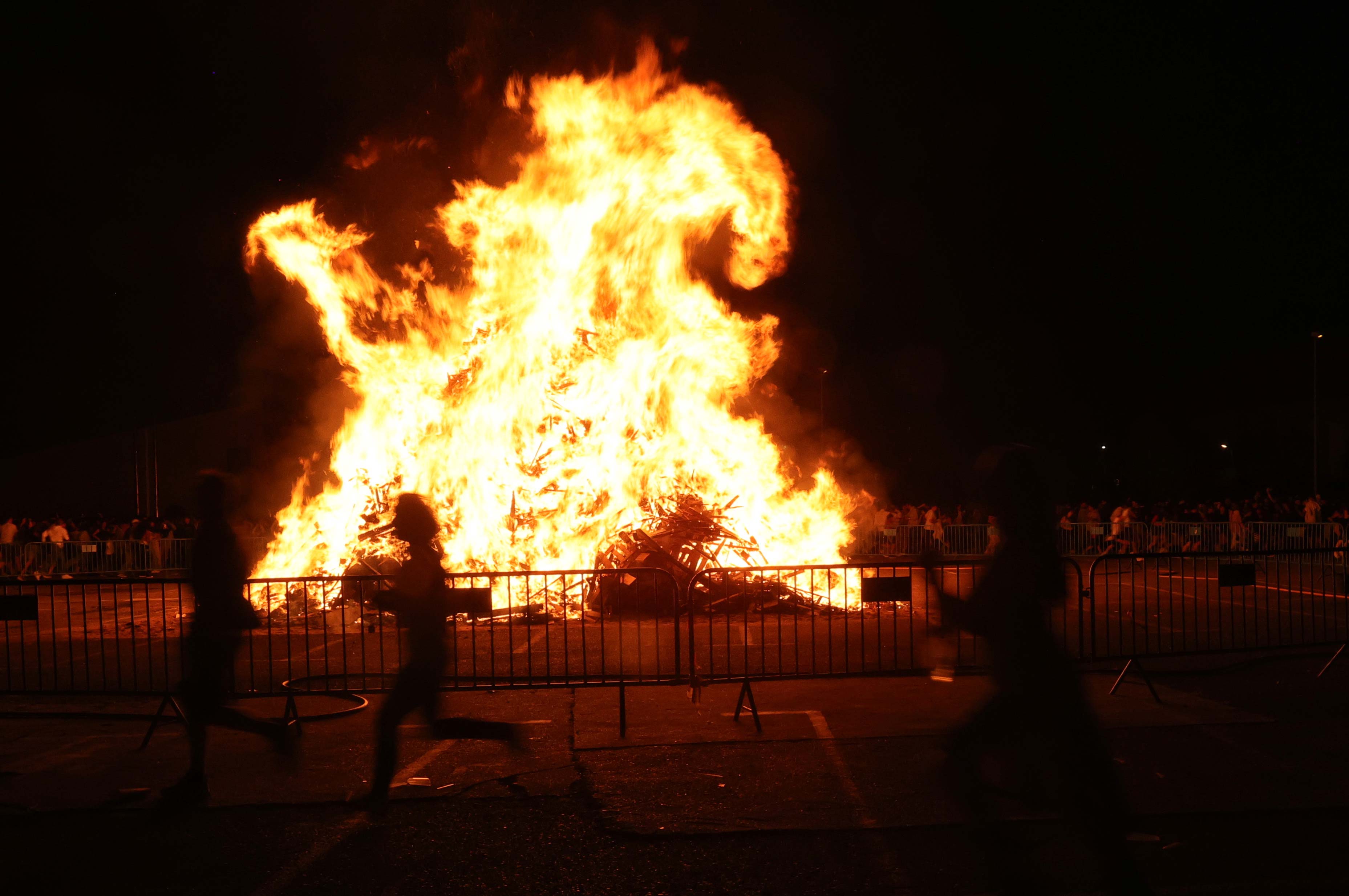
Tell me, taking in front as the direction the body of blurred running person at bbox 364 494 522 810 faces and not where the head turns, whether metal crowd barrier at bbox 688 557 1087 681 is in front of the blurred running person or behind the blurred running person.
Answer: behind

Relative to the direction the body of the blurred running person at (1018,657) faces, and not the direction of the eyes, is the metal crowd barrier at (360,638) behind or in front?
in front

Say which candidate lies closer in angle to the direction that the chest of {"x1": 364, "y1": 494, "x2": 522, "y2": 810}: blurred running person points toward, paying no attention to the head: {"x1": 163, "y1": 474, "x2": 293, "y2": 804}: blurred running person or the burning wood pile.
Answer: the blurred running person

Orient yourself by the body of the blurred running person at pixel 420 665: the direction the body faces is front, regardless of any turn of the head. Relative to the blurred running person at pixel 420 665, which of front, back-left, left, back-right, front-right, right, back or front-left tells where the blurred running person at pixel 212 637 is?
front-right

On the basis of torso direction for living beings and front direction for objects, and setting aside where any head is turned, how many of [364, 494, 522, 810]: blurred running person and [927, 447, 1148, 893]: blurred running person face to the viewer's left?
2

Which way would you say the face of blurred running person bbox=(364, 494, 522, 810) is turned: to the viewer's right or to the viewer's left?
to the viewer's left

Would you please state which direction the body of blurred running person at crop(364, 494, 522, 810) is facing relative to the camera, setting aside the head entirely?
to the viewer's left

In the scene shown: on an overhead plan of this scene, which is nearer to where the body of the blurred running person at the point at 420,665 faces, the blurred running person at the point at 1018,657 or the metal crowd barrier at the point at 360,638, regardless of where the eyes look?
the metal crowd barrier

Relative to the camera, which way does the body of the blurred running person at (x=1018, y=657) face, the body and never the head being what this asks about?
to the viewer's left

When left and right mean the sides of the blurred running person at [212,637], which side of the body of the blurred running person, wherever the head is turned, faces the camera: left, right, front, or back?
left
